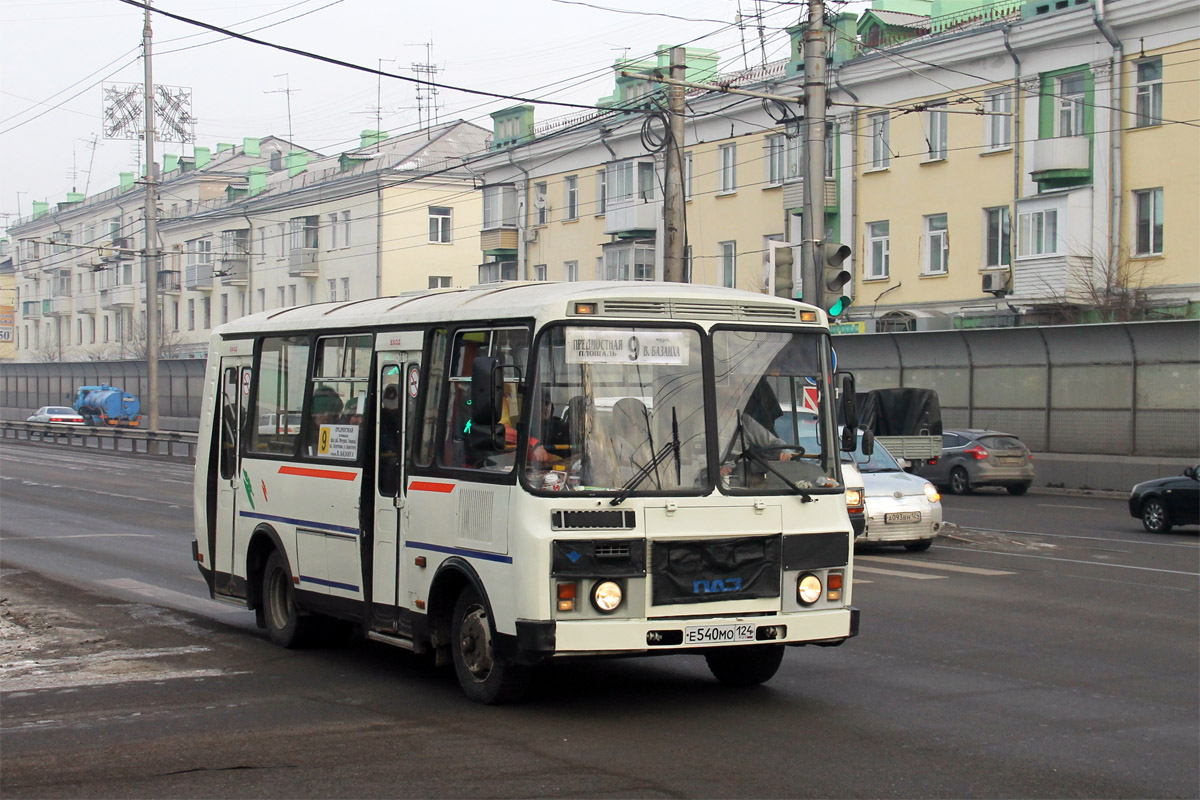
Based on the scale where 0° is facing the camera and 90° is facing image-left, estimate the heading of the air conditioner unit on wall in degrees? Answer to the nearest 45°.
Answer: approximately 45°

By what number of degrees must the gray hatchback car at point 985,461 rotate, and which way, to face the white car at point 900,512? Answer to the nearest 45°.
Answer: approximately 135° to its left

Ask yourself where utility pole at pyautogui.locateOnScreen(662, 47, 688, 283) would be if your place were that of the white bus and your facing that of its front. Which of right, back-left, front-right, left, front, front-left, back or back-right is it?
back-left

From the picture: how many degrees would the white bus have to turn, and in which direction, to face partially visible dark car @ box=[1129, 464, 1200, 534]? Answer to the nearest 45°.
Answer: approximately 90° to its left

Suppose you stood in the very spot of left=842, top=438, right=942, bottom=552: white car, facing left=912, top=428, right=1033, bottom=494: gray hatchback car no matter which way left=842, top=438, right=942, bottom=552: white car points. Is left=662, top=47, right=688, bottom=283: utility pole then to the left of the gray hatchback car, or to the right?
left

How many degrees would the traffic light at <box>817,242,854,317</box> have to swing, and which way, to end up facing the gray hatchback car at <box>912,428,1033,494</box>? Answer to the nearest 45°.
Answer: approximately 135° to its left

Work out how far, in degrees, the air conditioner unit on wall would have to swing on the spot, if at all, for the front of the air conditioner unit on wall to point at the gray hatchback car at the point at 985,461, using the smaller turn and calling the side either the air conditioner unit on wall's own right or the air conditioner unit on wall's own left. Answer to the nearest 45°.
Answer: approximately 45° to the air conditioner unit on wall's own left

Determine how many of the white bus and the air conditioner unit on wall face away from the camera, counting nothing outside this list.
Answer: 0

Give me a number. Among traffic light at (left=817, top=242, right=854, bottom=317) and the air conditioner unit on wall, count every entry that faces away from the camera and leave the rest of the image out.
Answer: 0

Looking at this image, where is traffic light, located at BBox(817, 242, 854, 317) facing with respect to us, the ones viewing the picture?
facing the viewer and to the right of the viewer

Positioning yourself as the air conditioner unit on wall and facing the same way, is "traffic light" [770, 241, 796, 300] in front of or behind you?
in front

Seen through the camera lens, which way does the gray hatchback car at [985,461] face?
facing away from the viewer and to the left of the viewer

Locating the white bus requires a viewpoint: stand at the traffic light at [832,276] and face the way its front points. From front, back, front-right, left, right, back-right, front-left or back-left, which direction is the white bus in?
front-right
